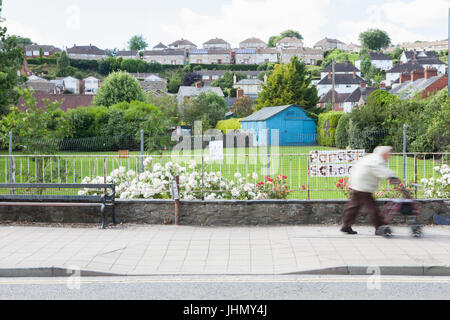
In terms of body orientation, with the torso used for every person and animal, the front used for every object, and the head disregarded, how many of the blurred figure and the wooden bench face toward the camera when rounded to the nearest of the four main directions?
1

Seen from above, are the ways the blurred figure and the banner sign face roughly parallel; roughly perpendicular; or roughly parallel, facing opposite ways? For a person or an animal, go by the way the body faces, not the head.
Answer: roughly perpendicular

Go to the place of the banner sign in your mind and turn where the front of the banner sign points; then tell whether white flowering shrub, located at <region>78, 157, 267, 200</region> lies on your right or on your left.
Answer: on your right

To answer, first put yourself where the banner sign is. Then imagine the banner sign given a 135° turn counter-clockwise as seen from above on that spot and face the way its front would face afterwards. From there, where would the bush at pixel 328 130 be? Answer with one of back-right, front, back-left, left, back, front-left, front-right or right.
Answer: front-left

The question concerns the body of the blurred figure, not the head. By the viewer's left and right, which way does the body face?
facing to the right of the viewer

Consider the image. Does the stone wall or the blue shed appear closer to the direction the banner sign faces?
the stone wall

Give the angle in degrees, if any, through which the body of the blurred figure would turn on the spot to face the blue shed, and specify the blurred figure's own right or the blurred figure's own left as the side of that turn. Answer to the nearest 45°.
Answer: approximately 90° to the blurred figure's own left

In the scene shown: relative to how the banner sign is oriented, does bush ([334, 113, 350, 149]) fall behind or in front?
behind

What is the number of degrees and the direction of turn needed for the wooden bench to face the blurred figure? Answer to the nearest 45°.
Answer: approximately 45° to its left
